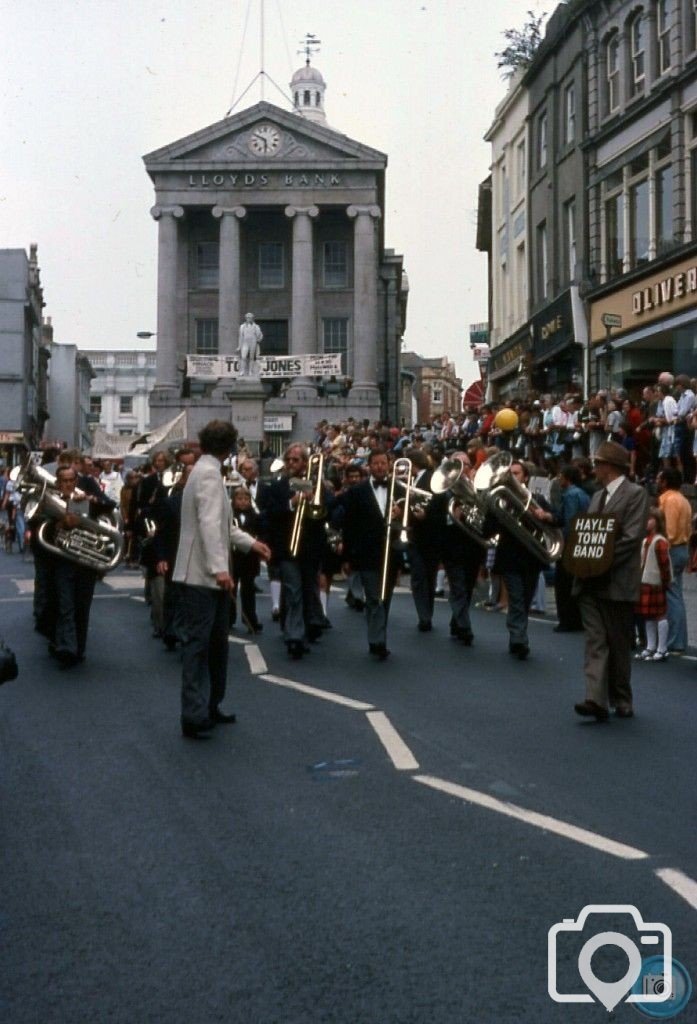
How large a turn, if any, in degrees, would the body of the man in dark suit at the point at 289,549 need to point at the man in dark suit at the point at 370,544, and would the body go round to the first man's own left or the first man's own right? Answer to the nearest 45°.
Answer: approximately 90° to the first man's own left

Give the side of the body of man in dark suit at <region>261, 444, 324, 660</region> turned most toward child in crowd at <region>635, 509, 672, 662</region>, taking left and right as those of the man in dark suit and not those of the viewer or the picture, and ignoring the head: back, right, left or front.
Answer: left

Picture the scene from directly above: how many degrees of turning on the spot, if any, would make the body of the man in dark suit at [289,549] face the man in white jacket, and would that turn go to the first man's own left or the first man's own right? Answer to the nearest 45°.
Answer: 0° — they already face them

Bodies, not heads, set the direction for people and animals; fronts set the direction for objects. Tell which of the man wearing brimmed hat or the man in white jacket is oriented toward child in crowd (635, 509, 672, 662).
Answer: the man in white jacket

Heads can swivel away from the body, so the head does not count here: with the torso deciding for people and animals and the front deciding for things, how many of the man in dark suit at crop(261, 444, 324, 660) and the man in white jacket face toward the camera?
1

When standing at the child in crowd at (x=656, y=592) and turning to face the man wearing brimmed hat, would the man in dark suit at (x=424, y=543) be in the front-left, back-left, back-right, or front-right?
back-right

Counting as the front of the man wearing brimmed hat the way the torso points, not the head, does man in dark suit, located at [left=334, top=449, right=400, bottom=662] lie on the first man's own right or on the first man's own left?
on the first man's own right

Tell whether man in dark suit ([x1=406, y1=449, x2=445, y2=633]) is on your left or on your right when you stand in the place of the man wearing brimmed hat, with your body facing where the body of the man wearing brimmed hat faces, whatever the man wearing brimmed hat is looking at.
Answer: on your right

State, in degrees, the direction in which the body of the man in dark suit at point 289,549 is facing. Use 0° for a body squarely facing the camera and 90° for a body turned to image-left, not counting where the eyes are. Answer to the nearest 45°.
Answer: approximately 0°

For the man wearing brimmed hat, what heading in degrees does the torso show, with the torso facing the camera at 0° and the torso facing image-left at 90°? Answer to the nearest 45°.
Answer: approximately 45°

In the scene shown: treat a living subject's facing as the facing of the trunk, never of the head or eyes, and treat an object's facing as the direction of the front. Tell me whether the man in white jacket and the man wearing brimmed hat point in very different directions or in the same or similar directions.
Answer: very different directions

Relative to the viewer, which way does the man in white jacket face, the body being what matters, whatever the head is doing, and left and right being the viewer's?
facing away from the viewer and to the right of the viewer

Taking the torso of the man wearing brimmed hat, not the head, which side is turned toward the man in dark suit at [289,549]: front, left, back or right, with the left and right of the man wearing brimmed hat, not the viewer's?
right
